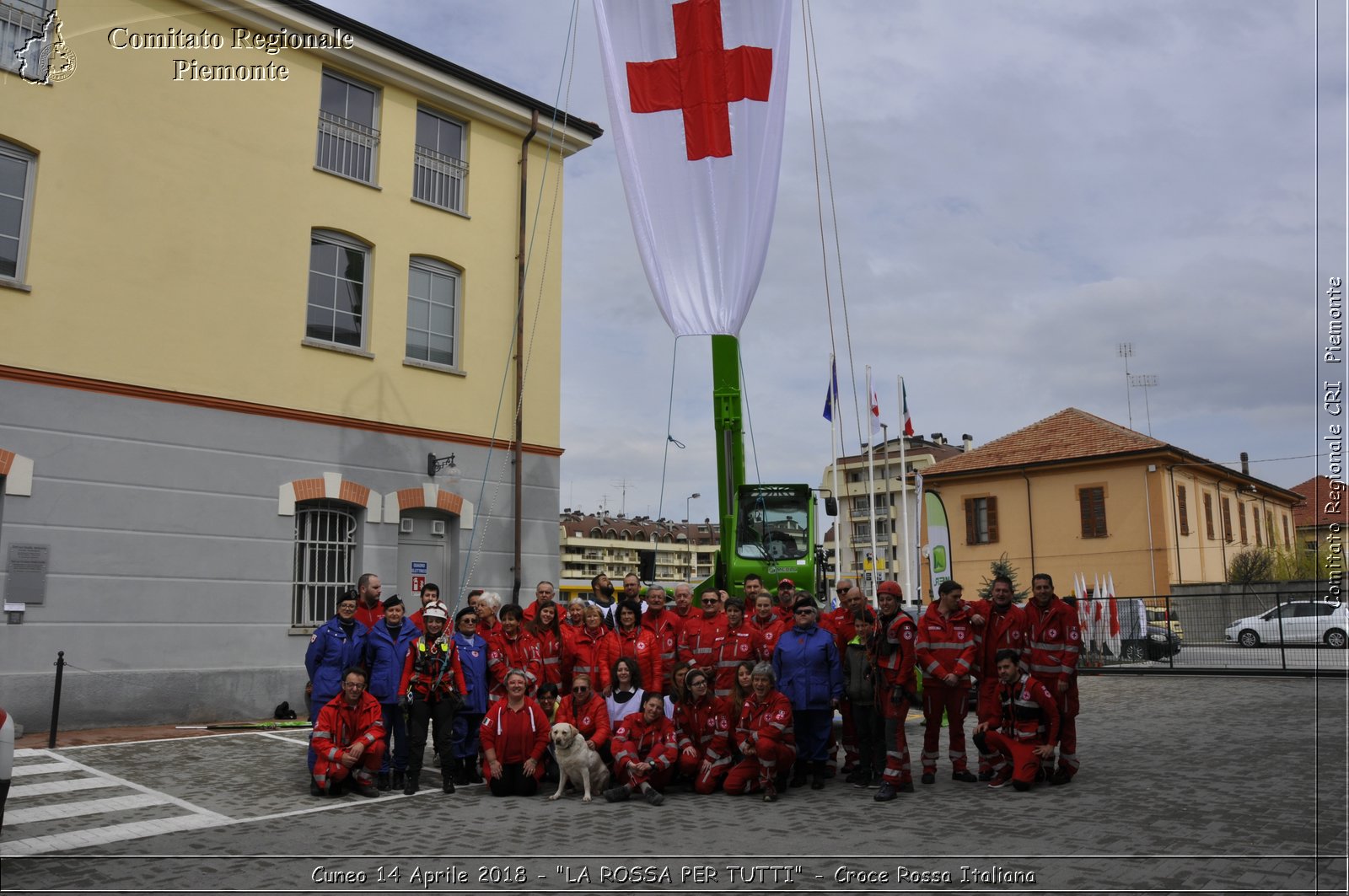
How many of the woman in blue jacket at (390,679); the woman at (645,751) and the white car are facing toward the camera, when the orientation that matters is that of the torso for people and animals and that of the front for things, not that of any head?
2

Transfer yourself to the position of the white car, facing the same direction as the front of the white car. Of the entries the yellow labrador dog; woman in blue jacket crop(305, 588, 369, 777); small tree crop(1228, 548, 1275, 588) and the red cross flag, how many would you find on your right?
1

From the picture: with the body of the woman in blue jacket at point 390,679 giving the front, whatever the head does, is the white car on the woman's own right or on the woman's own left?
on the woman's own left

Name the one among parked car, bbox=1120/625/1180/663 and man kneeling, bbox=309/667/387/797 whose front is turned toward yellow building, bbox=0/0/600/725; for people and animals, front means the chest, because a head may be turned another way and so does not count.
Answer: the parked car

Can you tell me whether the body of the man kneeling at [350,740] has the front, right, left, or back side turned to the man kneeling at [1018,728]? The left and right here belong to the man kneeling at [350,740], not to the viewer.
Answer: left

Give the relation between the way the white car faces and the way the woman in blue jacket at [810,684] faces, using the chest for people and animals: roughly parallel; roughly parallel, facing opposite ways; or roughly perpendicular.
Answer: roughly perpendicular

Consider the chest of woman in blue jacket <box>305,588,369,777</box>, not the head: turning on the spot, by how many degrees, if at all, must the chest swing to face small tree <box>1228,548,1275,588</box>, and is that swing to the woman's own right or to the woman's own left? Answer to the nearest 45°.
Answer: approximately 90° to the woman's own left

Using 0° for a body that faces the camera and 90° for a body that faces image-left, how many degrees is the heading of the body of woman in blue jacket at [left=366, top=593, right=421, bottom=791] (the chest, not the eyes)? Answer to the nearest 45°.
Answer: approximately 0°

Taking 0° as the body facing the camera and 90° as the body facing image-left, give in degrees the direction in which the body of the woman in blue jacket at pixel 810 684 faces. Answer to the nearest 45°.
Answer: approximately 0°

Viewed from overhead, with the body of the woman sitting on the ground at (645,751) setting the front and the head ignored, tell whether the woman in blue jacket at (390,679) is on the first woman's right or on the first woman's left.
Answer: on the first woman's right

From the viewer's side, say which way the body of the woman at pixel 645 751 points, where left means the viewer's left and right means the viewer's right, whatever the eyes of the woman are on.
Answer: facing the viewer

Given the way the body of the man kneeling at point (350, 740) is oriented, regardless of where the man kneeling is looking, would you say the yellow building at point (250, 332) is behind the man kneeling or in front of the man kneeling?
behind
